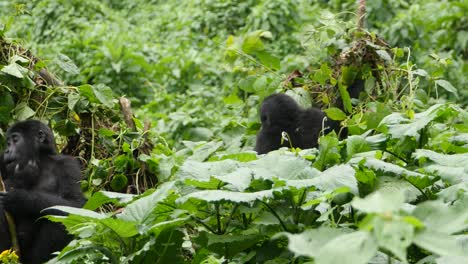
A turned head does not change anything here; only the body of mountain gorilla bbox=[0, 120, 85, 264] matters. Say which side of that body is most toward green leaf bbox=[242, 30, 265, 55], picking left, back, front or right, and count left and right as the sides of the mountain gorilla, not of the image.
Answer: back

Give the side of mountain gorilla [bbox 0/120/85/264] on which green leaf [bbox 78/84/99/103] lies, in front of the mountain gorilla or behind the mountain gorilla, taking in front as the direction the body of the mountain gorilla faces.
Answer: behind

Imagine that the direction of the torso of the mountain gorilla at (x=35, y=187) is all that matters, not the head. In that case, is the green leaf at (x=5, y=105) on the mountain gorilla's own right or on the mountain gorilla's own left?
on the mountain gorilla's own right

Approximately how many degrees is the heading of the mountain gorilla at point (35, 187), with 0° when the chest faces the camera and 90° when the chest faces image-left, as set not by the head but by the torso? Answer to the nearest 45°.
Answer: approximately 45°

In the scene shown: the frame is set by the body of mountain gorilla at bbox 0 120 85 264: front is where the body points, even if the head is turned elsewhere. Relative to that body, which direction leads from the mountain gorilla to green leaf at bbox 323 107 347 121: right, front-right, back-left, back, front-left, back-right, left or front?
back-left

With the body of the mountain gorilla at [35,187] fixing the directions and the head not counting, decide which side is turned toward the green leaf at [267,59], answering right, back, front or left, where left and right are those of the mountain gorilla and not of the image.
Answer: back

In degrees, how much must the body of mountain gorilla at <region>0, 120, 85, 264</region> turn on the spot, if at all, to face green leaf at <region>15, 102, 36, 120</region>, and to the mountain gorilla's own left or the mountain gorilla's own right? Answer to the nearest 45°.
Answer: approximately 135° to the mountain gorilla's own right
